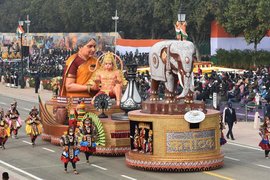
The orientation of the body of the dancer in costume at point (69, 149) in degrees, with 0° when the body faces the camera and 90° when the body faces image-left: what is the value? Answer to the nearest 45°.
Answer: approximately 0°

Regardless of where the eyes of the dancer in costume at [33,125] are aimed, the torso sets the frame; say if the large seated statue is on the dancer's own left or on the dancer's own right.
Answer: on the dancer's own left

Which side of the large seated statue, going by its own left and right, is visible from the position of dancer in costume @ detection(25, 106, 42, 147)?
right

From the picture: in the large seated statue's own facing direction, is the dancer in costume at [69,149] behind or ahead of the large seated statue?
ahead

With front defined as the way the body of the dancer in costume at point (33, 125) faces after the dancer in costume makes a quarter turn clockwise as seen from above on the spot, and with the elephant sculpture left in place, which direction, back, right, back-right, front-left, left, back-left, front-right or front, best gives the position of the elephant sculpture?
back-left
